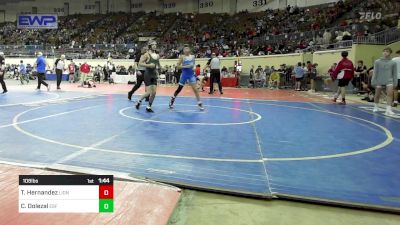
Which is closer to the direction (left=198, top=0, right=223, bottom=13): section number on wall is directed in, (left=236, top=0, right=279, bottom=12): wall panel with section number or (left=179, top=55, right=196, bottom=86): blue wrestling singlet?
the blue wrestling singlet

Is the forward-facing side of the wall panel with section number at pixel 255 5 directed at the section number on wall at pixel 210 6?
no

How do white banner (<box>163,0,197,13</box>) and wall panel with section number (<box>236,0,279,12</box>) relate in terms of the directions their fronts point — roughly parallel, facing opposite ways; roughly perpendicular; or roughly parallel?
roughly parallel

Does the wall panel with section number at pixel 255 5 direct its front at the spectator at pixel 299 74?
yes

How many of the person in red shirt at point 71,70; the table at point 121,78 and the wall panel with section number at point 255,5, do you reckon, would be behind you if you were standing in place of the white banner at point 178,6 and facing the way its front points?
0

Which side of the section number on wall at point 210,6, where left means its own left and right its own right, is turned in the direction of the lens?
front

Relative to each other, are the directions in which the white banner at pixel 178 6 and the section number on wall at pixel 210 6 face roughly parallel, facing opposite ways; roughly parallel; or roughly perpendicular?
roughly parallel

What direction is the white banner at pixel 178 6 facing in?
toward the camera

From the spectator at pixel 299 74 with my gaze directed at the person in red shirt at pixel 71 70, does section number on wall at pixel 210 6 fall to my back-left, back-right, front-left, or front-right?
front-right
